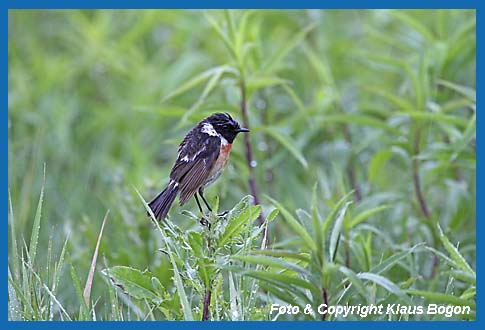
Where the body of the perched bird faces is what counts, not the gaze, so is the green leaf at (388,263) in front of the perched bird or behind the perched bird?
in front

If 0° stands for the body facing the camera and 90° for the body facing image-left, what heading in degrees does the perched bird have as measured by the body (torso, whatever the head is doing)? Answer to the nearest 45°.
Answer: approximately 270°

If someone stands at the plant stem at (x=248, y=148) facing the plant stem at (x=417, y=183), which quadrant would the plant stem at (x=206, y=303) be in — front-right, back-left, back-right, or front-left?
back-right

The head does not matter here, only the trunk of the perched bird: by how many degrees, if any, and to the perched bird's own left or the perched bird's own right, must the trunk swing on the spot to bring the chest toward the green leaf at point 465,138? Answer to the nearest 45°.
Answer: approximately 45° to the perched bird's own left
